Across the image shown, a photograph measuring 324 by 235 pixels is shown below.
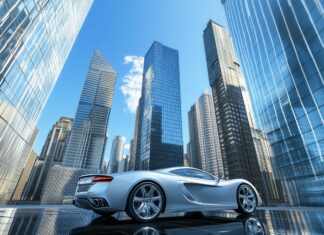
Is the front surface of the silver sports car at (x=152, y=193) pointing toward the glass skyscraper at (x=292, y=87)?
yes

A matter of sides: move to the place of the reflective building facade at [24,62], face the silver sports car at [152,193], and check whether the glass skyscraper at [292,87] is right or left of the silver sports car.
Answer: left

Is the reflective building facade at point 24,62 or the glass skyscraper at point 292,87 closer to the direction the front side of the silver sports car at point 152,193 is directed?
the glass skyscraper

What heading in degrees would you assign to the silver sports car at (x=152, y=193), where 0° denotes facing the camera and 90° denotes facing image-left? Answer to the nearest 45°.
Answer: approximately 225°

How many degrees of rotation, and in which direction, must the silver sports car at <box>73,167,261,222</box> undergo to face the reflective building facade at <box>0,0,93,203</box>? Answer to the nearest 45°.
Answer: approximately 90° to its left
